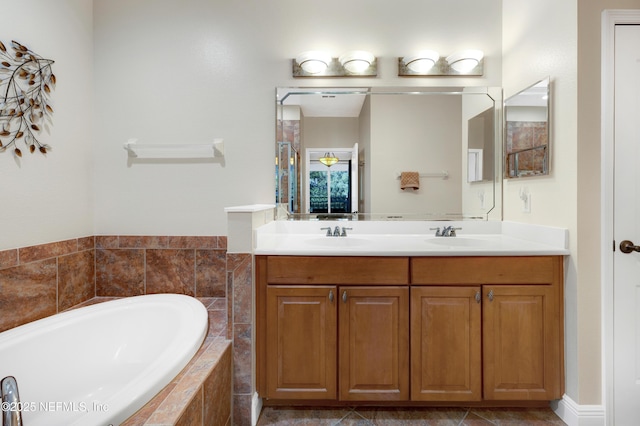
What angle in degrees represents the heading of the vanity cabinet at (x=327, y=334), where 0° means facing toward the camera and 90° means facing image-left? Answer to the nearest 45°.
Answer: approximately 0°
